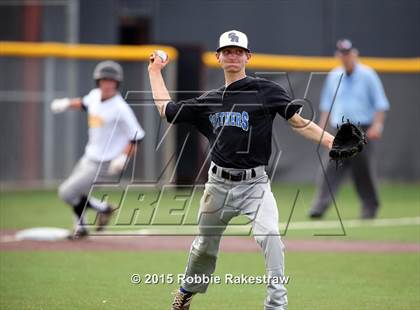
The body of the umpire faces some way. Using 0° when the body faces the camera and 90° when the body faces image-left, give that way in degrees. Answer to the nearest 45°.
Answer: approximately 45°

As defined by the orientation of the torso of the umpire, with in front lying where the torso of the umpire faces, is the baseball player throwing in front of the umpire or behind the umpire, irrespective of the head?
in front

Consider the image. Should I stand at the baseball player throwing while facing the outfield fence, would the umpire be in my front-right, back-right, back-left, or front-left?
front-right

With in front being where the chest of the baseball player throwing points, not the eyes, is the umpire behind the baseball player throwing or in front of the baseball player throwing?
behind

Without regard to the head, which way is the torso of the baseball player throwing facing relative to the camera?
toward the camera

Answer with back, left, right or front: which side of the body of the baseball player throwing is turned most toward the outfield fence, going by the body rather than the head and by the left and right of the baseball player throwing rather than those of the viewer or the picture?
back

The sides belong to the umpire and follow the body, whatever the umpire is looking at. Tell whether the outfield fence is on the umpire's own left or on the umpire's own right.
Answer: on the umpire's own right

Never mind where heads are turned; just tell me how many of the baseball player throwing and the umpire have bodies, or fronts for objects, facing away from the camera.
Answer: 0

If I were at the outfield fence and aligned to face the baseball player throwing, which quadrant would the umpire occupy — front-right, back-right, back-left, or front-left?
front-left
